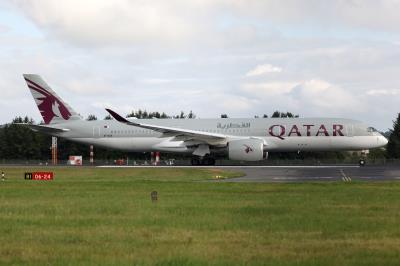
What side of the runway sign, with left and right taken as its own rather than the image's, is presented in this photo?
front
